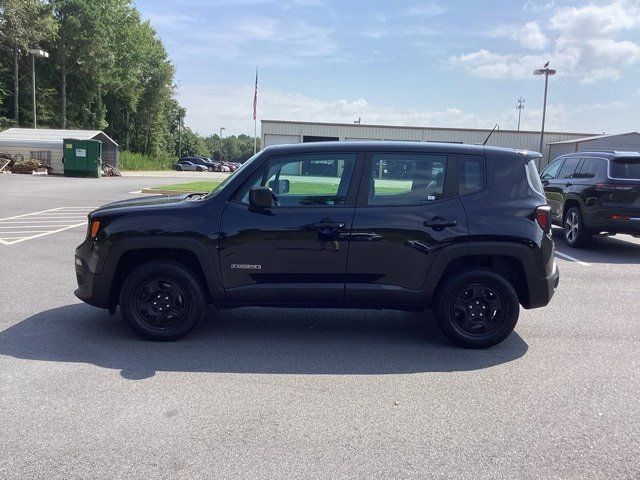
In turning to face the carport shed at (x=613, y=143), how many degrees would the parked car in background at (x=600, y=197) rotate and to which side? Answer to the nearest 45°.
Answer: approximately 45° to its right

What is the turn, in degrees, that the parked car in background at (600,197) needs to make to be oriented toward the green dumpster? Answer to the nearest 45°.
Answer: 0° — it already faces it

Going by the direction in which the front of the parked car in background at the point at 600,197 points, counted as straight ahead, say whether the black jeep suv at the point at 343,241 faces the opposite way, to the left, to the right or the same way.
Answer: to the left

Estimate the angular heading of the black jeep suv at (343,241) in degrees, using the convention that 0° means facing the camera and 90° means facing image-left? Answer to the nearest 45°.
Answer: approximately 90°

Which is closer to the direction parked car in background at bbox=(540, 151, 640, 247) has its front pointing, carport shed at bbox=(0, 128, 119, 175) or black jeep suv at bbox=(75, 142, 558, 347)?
the carport shed

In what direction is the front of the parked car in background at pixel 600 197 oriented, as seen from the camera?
facing away from the viewer and to the left of the viewer

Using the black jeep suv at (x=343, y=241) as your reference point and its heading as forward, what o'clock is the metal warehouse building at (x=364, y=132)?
The metal warehouse building is roughly at 3 o'clock from the black jeep suv.

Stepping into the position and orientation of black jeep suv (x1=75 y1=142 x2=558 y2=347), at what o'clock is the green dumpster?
The green dumpster is roughly at 2 o'clock from the black jeep suv.

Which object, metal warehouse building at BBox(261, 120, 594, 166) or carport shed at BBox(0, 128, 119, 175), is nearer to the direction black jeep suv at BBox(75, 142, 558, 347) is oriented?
the carport shed
